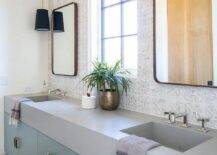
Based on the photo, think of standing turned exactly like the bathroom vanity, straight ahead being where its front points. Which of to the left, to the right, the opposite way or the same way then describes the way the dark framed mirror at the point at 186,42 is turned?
the same way

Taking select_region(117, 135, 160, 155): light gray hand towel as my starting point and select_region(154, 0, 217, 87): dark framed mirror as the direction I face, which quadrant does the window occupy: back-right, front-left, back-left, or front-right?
front-left

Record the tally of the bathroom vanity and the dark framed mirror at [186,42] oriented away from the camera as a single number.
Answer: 0

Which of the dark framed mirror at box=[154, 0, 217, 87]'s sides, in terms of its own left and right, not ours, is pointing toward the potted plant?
right

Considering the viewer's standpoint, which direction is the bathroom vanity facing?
facing the viewer and to the left of the viewer

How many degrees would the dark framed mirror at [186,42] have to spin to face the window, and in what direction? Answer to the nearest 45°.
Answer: approximately 90° to its right
